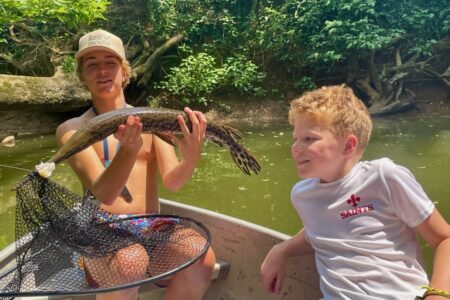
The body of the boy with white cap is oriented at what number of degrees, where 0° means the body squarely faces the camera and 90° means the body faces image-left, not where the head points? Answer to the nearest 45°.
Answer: approximately 0°

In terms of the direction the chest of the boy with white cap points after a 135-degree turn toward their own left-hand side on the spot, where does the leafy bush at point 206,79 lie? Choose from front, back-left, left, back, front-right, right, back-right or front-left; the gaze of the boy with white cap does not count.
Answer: front-left
